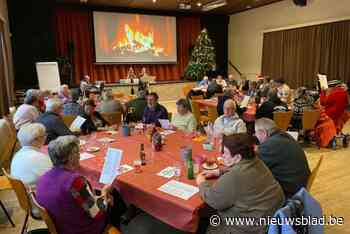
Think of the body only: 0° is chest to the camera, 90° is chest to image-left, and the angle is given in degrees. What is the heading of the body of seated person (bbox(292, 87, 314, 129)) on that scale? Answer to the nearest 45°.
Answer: approximately 90°

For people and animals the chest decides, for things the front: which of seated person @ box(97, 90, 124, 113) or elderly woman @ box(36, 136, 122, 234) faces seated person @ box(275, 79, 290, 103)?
the elderly woman

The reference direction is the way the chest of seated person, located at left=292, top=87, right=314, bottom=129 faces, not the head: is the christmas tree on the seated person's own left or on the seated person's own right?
on the seated person's own right

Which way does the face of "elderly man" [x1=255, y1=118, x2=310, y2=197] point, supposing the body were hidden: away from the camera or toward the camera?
away from the camera

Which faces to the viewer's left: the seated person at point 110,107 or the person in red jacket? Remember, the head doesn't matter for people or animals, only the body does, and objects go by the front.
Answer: the person in red jacket

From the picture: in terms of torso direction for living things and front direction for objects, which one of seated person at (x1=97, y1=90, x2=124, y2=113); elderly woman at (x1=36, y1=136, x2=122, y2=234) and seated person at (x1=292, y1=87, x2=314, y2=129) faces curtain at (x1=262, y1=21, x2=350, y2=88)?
the elderly woman

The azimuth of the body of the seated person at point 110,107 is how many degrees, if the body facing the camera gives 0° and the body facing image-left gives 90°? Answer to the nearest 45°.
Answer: approximately 180°

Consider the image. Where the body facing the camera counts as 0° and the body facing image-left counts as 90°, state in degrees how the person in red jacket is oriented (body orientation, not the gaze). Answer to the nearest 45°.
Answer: approximately 90°

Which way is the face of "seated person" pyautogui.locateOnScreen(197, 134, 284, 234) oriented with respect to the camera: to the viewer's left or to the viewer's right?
to the viewer's left

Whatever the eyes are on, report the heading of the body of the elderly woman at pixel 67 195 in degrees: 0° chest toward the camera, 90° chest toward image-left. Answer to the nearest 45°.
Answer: approximately 225°

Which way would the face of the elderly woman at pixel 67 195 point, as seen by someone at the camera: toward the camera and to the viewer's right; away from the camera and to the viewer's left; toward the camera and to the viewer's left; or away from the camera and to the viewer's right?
away from the camera and to the viewer's right

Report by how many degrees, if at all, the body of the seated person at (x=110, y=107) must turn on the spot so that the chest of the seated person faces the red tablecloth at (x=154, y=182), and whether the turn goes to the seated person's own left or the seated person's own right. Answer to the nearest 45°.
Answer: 0° — they already face it
